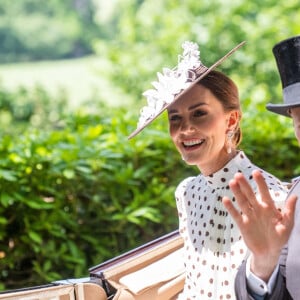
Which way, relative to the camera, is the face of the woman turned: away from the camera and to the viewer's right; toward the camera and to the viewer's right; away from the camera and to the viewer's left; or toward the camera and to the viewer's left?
toward the camera and to the viewer's left

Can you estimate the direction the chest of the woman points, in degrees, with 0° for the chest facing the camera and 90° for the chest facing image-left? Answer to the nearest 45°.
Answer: approximately 45°

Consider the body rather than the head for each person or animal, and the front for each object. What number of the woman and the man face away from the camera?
0

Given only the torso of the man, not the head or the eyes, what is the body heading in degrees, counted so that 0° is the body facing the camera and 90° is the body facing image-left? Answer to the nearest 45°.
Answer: approximately 45°
